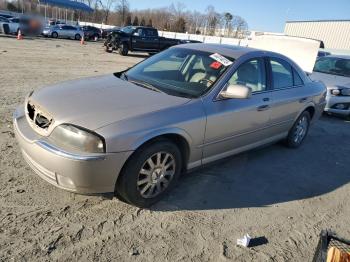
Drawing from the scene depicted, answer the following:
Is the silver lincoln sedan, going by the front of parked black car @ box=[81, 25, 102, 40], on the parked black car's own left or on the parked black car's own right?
on the parked black car's own left

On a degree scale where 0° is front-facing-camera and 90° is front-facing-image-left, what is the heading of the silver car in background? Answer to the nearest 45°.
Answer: approximately 45°

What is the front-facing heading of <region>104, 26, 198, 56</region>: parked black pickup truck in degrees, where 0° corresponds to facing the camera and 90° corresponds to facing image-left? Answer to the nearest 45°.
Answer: approximately 45°

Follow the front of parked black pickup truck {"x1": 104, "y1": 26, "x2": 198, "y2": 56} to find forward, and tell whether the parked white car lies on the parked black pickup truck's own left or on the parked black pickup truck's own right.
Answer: on the parked black pickup truck's own left

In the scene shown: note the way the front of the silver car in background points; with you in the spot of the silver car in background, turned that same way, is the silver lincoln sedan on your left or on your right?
on your left

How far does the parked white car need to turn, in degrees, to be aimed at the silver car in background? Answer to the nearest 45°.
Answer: approximately 90° to its right

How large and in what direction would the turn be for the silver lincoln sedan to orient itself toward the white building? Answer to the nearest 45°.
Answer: approximately 180°

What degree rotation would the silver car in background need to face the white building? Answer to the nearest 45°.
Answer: approximately 135° to its left

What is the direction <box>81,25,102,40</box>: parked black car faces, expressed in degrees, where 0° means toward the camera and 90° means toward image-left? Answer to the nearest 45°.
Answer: approximately 45°

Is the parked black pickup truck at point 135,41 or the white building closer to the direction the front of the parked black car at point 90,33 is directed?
the parked black pickup truck
